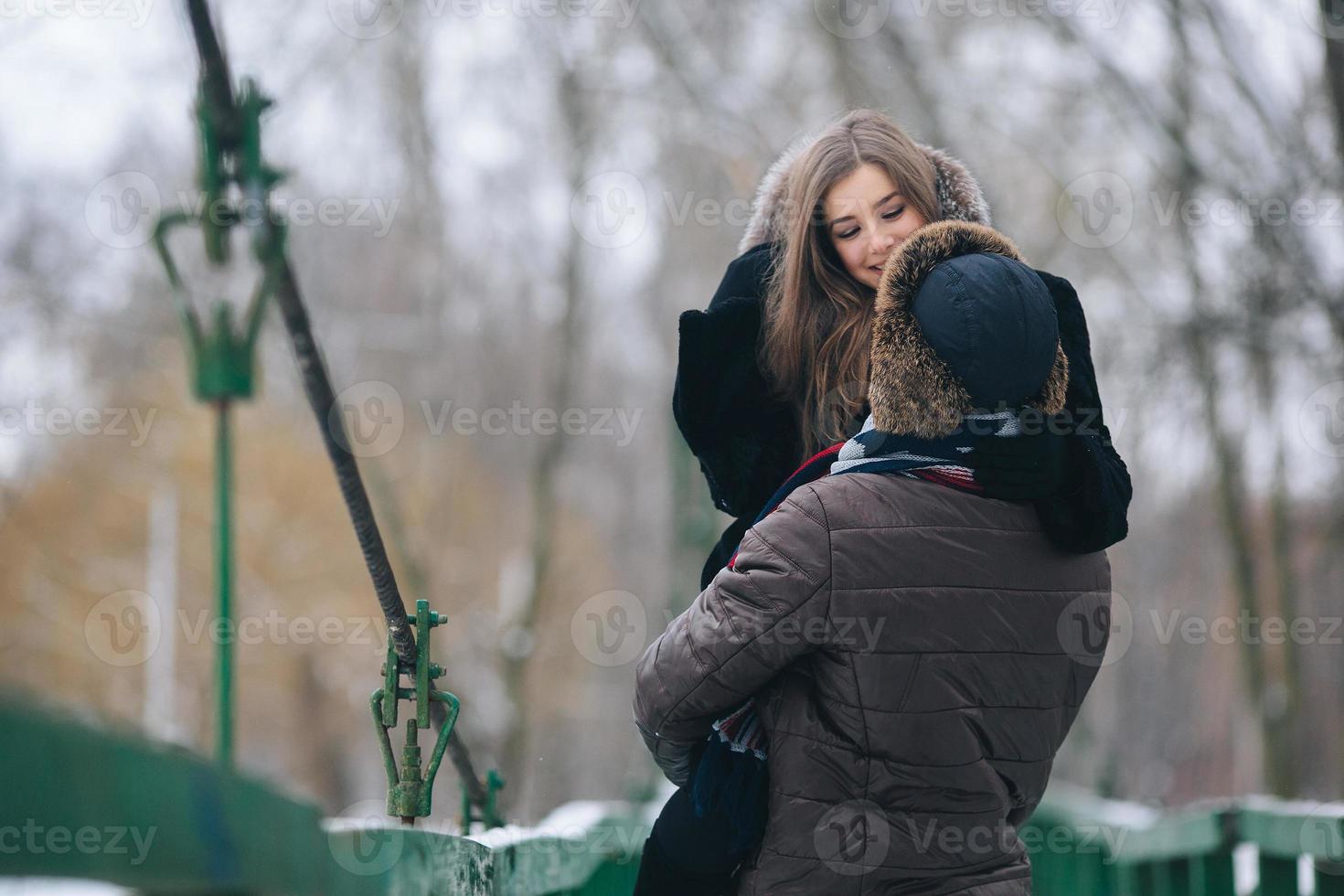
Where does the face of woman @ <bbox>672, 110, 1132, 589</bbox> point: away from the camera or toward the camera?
toward the camera

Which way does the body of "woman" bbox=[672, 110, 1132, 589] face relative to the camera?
toward the camera

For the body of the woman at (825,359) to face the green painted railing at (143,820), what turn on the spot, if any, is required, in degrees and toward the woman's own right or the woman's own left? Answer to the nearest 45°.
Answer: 0° — they already face it
